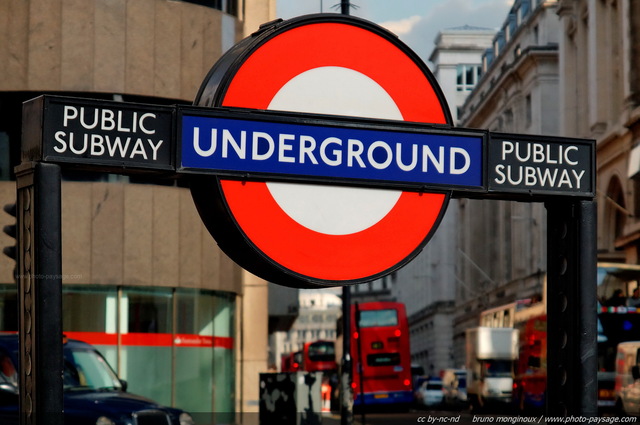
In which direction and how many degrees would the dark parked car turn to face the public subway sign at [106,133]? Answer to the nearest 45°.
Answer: approximately 45° to its right

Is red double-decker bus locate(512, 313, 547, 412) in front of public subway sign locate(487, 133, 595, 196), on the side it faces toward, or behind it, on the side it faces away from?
behind

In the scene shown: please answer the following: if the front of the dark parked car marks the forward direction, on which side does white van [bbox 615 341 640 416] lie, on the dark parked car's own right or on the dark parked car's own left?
on the dark parked car's own left

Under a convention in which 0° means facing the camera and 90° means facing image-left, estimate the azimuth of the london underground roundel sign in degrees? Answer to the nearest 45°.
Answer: approximately 315°

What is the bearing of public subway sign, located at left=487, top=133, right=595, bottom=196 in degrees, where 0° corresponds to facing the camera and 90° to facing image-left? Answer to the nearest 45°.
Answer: approximately 315°

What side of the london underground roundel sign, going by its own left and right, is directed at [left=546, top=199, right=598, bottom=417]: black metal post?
left

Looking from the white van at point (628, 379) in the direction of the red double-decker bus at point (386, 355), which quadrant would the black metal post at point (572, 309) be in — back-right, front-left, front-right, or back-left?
back-left

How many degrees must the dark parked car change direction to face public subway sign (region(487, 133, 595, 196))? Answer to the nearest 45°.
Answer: approximately 45° to its right

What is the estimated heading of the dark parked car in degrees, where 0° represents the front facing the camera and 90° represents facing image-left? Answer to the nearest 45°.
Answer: approximately 315°

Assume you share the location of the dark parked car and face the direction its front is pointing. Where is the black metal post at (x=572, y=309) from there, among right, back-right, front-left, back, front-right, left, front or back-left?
front-right
